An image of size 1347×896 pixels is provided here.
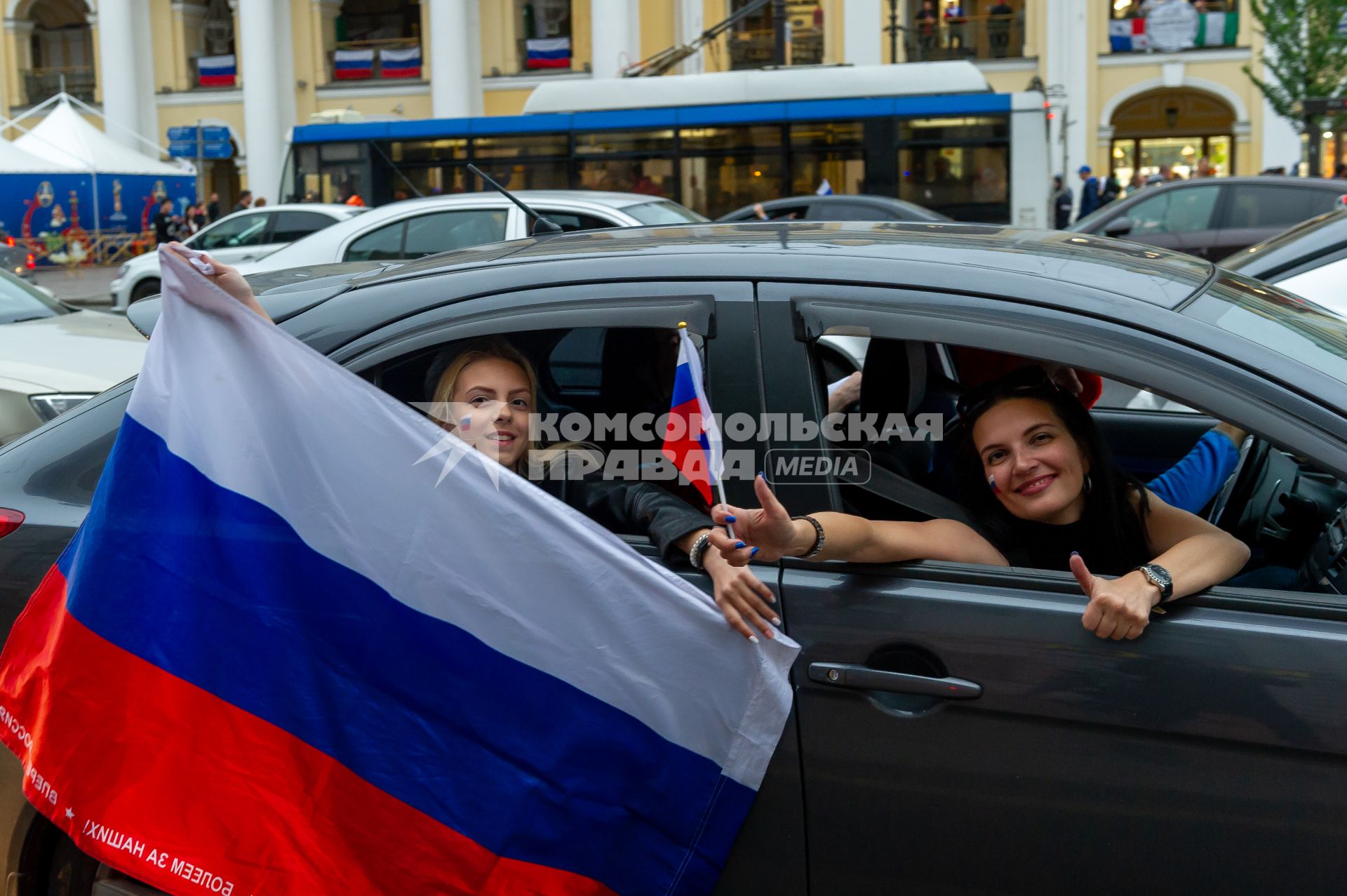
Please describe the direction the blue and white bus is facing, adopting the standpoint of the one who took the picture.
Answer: facing to the left of the viewer

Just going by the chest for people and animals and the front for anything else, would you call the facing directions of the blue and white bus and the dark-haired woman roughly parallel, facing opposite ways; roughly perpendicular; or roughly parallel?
roughly perpendicular

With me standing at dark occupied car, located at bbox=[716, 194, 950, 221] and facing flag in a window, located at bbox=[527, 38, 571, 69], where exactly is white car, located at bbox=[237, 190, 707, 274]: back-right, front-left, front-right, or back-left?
back-left

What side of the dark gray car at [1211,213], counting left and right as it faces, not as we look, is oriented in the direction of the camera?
left

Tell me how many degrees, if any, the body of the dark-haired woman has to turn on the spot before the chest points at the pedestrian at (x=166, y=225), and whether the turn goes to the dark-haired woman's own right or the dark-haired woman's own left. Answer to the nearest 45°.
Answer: approximately 135° to the dark-haired woman's own right

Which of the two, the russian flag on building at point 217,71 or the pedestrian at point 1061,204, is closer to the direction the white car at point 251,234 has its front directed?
the russian flag on building

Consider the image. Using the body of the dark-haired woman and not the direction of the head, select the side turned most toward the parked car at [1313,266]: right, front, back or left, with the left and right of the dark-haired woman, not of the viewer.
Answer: back

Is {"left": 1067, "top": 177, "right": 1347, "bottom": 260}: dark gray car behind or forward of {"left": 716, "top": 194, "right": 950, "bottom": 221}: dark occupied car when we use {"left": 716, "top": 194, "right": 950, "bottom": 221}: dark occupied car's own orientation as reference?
behind

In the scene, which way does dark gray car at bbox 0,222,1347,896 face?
to the viewer's right

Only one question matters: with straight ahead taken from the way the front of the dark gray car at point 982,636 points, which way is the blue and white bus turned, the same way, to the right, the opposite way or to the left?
the opposite way

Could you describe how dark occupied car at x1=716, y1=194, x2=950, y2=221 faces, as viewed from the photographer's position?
facing to the left of the viewer

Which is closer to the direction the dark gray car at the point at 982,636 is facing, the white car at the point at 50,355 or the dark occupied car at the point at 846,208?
the dark occupied car
